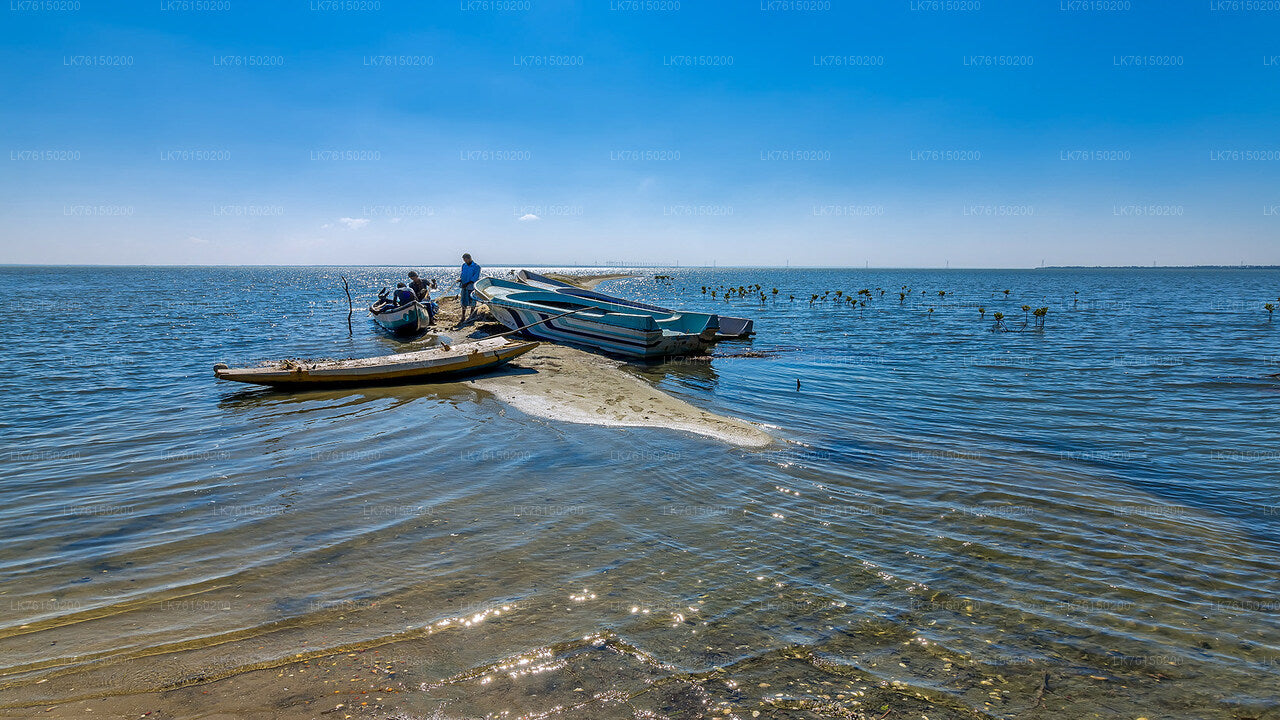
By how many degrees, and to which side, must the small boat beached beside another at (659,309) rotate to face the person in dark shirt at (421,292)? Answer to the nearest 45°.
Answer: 0° — it already faces them

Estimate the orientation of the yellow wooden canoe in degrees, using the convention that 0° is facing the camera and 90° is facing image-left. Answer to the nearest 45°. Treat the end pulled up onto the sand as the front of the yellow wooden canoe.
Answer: approximately 270°

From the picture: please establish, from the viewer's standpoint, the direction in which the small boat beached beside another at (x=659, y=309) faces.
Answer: facing to the left of the viewer

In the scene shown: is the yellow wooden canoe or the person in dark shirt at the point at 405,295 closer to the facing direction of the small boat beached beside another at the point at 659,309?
the person in dark shirt
